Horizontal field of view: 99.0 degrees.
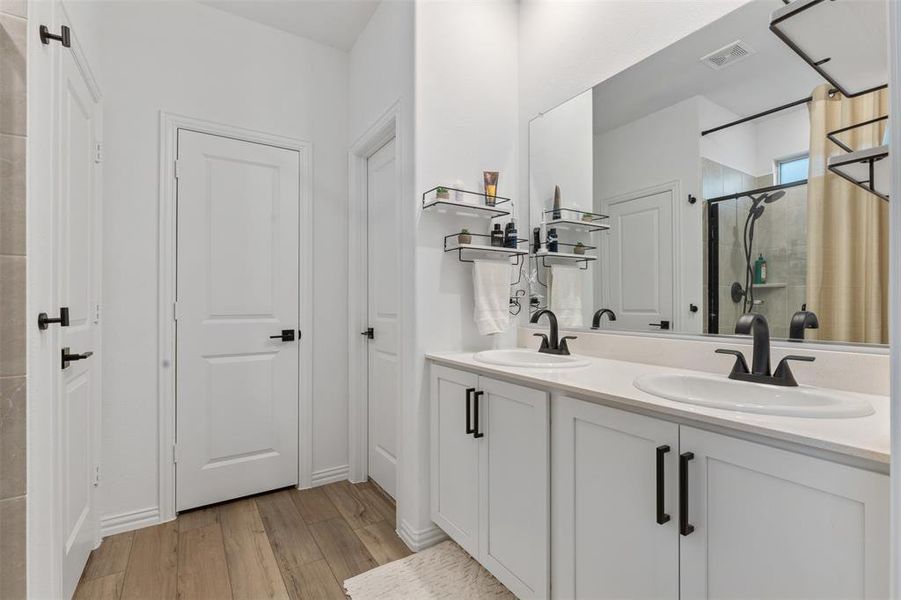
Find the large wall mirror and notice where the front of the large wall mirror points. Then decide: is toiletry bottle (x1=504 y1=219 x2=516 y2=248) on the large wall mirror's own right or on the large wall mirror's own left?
on the large wall mirror's own right

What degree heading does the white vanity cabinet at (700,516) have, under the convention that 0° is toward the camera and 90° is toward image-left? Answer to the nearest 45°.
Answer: approximately 45°

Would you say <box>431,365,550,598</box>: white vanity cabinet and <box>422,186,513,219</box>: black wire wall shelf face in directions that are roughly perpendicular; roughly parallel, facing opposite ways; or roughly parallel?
roughly perpendicular

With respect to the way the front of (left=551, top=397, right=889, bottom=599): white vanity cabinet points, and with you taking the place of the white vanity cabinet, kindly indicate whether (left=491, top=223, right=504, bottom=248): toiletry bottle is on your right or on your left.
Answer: on your right

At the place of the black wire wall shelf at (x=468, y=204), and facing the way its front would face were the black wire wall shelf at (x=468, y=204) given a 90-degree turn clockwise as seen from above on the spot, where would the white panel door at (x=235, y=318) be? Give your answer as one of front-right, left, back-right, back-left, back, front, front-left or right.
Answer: front-right

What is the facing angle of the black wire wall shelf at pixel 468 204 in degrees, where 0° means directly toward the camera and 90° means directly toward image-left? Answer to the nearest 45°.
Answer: approximately 315°
